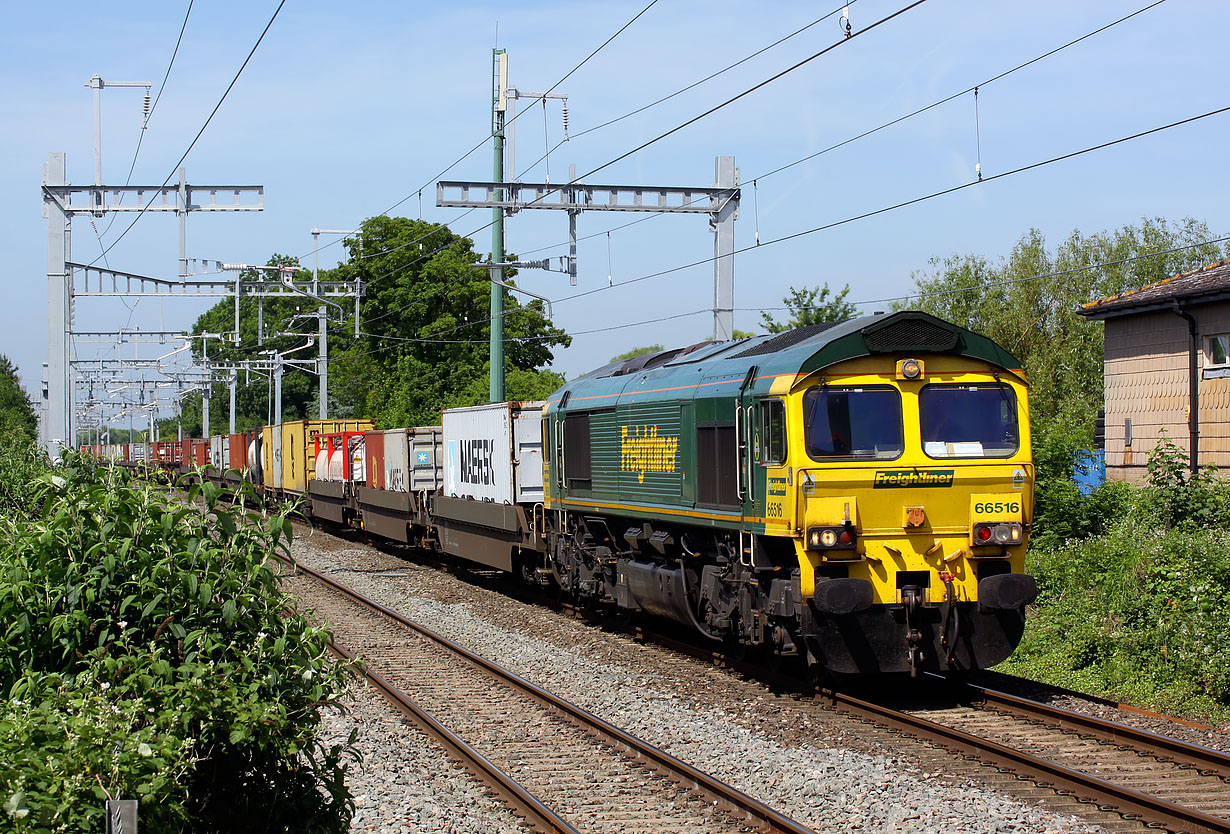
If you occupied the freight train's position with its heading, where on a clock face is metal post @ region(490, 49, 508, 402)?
The metal post is roughly at 7 o'clock from the freight train.

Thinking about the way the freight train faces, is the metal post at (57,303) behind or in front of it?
behind

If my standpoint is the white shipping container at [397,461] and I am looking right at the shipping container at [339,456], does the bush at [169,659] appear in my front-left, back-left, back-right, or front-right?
back-left

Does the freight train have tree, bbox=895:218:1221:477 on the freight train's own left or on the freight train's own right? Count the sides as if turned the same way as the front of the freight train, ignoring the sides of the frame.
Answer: on the freight train's own left

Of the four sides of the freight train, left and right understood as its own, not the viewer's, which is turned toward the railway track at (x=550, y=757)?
right

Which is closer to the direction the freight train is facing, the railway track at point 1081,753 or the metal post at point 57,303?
the railway track

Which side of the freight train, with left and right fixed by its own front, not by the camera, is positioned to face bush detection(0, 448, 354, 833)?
right

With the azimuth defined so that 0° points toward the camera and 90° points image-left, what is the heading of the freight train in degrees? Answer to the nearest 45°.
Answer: approximately 315°
